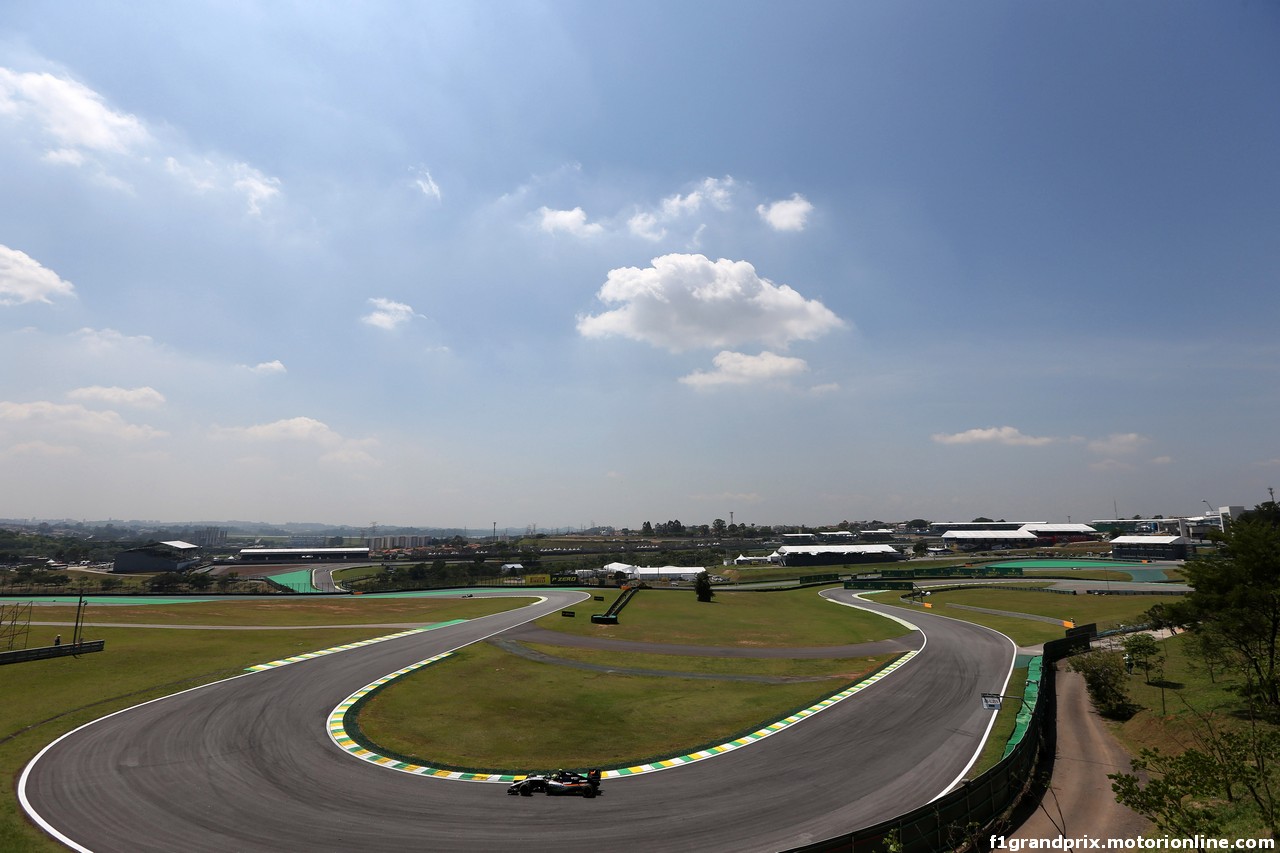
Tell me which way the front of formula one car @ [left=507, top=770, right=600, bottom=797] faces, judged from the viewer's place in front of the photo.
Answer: facing to the left of the viewer

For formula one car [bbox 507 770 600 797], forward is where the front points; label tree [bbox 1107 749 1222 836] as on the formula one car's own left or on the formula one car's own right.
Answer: on the formula one car's own left

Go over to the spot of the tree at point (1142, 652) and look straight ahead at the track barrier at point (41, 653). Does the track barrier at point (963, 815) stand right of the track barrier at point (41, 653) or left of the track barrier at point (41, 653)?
left

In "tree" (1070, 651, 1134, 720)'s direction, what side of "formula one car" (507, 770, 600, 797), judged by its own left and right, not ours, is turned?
back

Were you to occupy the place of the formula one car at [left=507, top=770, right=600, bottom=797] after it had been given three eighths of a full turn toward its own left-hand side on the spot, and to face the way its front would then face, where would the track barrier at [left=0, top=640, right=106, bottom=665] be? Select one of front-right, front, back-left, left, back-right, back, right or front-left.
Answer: back

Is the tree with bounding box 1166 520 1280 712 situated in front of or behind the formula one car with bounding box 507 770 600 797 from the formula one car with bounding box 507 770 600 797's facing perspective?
behind

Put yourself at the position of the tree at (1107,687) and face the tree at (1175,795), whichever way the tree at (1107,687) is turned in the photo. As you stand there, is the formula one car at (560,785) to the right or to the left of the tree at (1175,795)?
right

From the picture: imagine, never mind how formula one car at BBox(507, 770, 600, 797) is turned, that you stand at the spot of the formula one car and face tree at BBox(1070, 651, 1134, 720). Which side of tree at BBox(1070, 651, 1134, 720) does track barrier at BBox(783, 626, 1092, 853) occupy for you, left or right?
right
